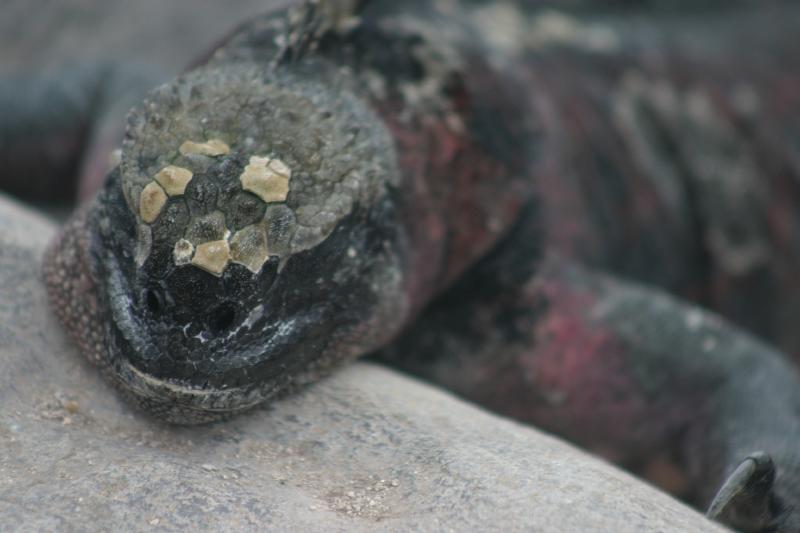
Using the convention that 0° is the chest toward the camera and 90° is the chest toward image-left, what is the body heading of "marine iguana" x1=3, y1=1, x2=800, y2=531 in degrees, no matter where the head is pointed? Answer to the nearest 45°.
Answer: approximately 45°
